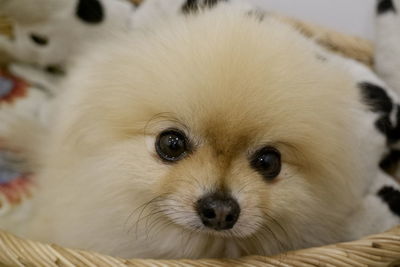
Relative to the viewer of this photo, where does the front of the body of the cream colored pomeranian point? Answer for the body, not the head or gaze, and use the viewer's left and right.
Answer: facing the viewer
